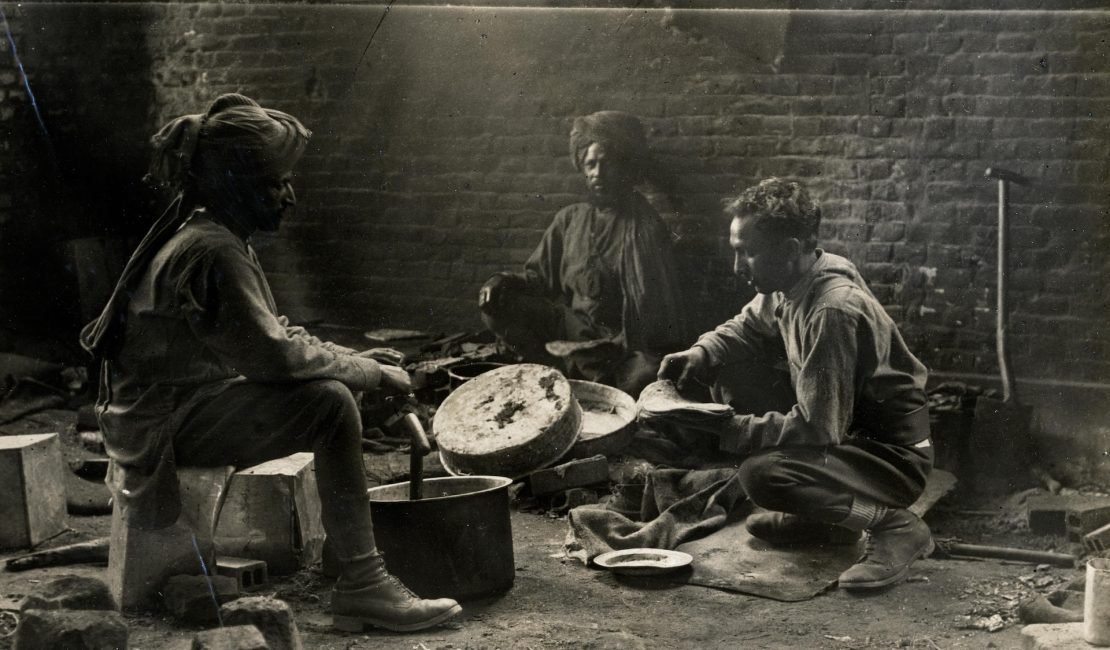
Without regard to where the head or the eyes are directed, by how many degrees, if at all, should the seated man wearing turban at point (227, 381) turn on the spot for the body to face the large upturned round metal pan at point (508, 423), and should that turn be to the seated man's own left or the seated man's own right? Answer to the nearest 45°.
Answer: approximately 45° to the seated man's own left

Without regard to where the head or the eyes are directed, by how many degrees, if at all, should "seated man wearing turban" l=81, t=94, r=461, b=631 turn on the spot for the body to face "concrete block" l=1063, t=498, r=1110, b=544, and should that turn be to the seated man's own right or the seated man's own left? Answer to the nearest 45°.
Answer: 0° — they already face it

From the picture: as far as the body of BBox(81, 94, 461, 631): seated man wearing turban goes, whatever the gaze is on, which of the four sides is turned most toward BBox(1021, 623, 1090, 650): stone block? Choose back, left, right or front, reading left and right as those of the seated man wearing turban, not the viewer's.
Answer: front

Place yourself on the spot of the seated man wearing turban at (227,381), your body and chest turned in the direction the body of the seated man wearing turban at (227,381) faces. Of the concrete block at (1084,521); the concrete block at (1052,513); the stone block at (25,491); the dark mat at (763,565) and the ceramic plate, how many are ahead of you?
4

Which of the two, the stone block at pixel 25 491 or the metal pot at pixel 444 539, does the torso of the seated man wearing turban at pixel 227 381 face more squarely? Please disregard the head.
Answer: the metal pot

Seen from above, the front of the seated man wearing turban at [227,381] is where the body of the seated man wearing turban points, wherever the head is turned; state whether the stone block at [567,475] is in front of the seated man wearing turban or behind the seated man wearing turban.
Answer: in front

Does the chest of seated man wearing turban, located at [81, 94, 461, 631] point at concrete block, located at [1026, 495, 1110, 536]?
yes

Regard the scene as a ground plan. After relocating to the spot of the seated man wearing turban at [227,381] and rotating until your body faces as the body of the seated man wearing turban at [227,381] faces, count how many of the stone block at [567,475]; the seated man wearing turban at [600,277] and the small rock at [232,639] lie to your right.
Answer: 1

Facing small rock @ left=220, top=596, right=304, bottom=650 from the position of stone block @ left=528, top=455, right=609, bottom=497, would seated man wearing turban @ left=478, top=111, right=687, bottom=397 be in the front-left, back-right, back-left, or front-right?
back-right

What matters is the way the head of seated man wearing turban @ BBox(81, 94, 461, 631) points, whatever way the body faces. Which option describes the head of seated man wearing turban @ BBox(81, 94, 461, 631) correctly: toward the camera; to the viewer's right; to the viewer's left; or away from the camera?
to the viewer's right

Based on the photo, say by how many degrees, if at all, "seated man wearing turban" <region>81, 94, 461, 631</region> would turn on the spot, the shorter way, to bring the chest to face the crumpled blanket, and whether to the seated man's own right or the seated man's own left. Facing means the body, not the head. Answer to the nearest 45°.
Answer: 0° — they already face it

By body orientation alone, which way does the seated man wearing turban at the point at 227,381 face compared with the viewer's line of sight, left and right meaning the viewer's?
facing to the right of the viewer

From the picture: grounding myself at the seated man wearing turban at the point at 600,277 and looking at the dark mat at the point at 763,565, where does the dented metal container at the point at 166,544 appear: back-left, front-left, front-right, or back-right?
front-right

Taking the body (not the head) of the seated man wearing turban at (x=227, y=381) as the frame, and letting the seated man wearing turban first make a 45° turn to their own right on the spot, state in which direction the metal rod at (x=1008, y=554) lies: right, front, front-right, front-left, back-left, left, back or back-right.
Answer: front-left

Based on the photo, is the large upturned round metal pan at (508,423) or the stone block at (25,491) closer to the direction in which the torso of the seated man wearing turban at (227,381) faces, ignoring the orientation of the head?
the large upturned round metal pan

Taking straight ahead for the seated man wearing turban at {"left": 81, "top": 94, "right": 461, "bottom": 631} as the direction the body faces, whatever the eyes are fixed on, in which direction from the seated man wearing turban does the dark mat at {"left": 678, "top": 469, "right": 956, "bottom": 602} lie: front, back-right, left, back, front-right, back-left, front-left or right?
front

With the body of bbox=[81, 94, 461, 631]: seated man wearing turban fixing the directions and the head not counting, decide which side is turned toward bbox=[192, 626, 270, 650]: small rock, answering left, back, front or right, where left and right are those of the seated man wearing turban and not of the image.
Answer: right

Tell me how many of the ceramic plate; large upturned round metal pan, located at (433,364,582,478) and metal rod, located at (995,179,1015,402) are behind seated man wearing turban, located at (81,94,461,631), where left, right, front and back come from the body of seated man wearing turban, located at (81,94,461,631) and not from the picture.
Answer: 0
